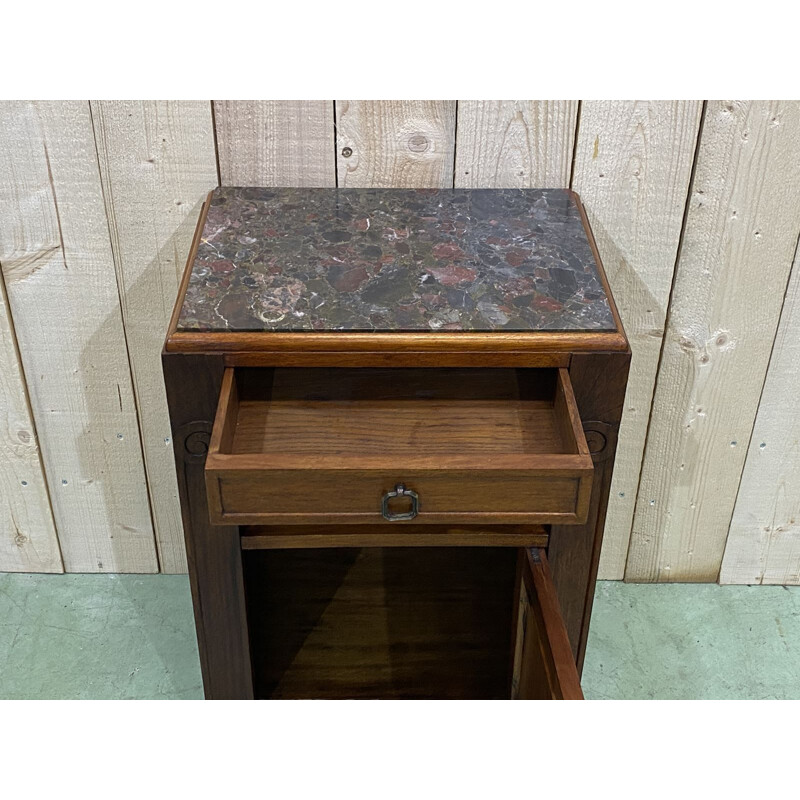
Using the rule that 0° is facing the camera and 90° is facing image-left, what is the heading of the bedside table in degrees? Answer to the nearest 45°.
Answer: approximately 0°
